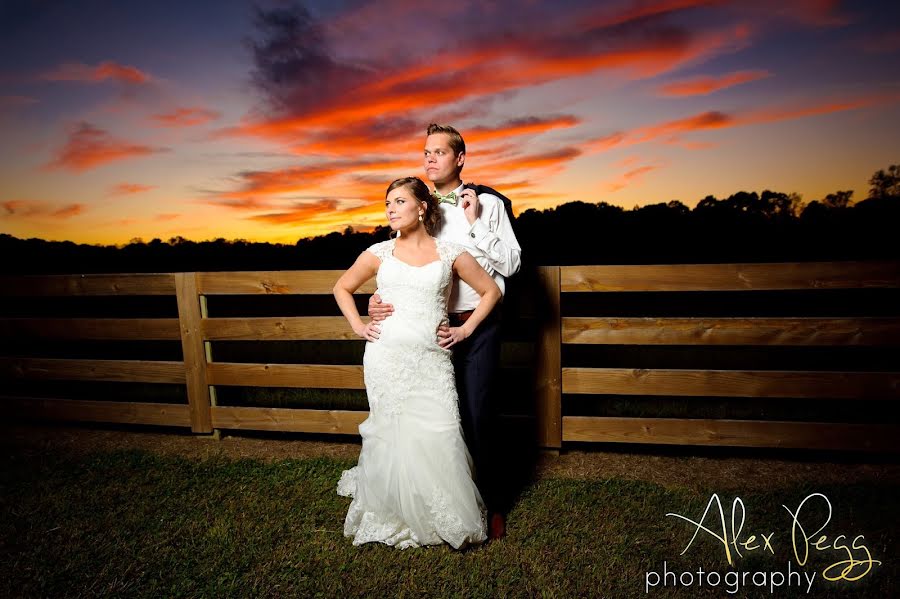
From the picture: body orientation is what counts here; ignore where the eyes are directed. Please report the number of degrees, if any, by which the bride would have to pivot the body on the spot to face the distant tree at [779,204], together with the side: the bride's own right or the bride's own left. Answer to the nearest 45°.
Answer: approximately 135° to the bride's own left

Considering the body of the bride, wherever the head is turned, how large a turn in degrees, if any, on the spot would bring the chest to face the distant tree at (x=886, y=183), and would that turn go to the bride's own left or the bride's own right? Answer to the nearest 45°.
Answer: approximately 135° to the bride's own left

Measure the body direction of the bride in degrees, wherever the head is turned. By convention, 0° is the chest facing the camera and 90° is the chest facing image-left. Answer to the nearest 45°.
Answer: approximately 0°

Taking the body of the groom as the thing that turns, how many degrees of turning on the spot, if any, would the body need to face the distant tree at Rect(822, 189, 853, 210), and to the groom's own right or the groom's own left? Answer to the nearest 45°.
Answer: approximately 180°

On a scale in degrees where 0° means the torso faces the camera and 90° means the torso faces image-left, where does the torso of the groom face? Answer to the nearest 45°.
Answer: approximately 45°

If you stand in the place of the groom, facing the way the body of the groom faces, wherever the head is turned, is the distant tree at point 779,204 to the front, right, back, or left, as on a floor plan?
back

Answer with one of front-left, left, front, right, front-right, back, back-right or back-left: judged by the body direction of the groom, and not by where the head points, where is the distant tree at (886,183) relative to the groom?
back
